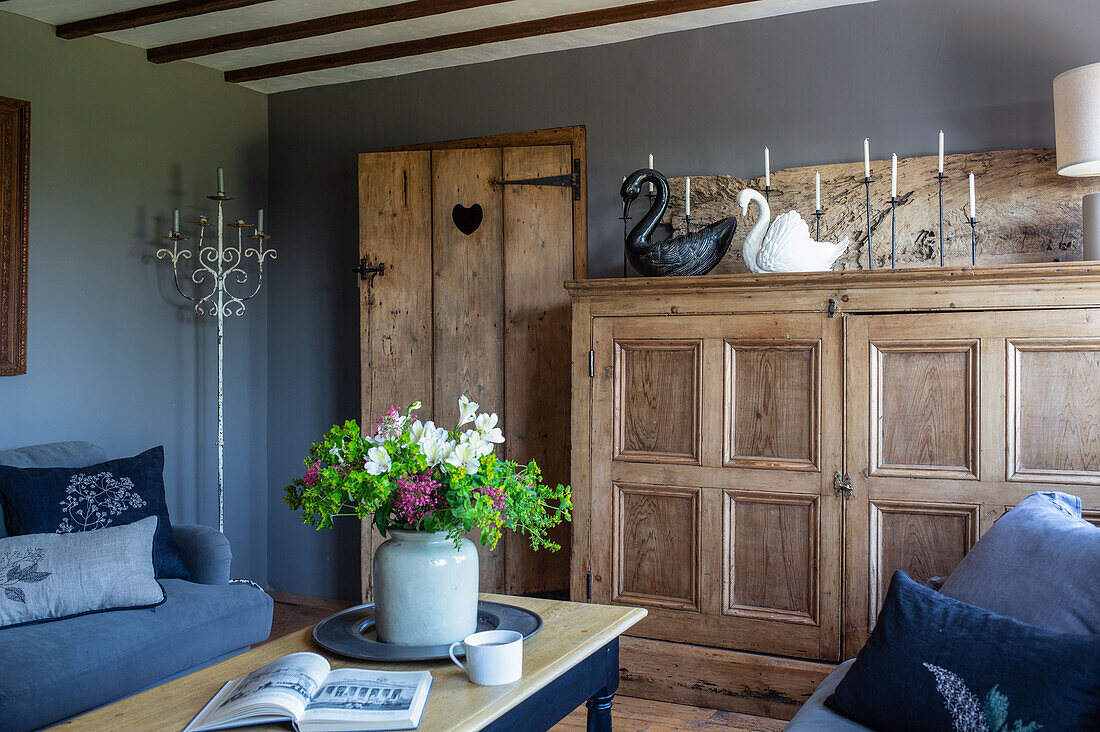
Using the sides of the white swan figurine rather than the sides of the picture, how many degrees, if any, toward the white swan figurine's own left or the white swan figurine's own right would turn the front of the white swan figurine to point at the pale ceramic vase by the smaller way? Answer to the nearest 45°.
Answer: approximately 45° to the white swan figurine's own left

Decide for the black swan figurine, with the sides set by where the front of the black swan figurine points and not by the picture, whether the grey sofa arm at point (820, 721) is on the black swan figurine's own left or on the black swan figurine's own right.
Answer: on the black swan figurine's own left

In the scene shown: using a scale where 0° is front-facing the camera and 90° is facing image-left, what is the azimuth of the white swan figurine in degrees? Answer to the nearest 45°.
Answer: approximately 90°

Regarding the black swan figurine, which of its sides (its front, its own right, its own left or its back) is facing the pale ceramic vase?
left

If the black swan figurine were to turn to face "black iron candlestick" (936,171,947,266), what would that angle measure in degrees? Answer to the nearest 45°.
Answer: approximately 180°

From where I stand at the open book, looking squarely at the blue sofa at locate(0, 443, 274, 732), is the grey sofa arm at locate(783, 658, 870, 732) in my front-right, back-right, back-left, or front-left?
back-right

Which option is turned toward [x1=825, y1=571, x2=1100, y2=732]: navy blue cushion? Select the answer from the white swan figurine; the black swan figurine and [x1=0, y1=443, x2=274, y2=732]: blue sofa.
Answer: the blue sofa

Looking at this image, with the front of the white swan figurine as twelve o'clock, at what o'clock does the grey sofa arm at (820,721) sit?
The grey sofa arm is roughly at 9 o'clock from the white swan figurine.

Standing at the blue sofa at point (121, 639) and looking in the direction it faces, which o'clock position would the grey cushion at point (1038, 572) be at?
The grey cushion is roughly at 12 o'clock from the blue sofa.

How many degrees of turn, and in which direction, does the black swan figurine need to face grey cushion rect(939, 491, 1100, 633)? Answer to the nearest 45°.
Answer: approximately 135° to its left

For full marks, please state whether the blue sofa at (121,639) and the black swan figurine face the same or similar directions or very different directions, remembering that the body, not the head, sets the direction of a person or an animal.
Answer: very different directions

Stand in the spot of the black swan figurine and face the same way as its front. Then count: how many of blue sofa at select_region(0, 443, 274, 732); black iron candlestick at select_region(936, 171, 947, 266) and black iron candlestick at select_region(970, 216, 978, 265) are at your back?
2

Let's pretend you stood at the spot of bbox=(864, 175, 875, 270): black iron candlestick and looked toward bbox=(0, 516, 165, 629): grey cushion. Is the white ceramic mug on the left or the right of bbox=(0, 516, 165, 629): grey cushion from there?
left

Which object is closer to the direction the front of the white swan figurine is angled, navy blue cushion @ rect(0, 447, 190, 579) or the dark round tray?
the navy blue cushion

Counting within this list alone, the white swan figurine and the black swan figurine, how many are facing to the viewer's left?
2

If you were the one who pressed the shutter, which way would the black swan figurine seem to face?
facing to the left of the viewer
